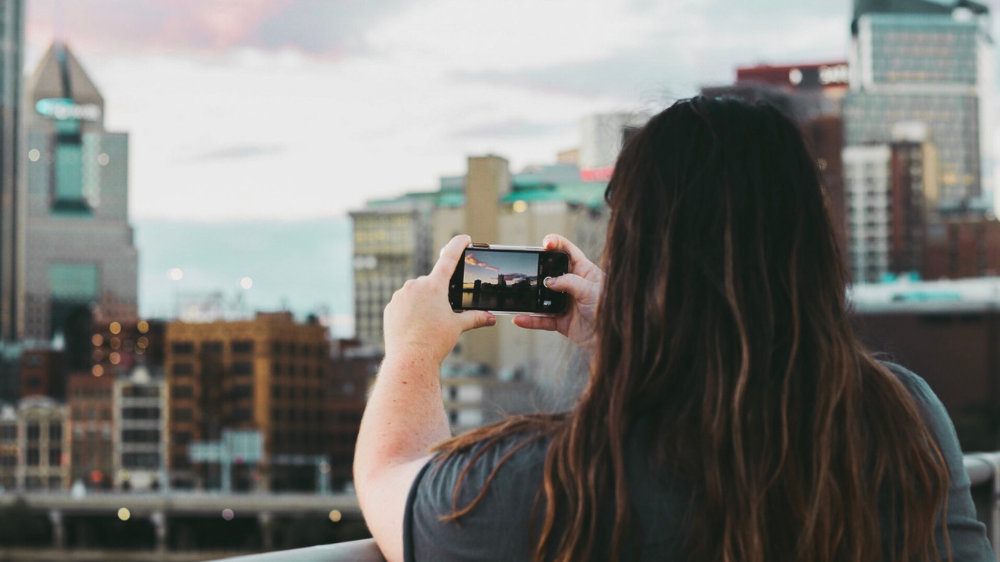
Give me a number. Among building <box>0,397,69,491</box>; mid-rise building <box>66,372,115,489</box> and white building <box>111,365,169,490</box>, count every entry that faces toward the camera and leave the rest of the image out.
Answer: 3

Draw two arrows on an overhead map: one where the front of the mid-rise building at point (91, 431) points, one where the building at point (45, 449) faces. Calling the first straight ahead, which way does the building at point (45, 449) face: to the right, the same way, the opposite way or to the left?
the same way

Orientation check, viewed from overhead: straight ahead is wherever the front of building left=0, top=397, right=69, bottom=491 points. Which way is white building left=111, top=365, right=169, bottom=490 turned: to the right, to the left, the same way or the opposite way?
the same way

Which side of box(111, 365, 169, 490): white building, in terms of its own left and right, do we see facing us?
front

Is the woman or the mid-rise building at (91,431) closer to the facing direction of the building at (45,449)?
the woman

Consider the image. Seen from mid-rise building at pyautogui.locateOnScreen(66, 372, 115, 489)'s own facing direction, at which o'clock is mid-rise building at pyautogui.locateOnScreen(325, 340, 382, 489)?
mid-rise building at pyautogui.locateOnScreen(325, 340, 382, 489) is roughly at 10 o'clock from mid-rise building at pyautogui.locateOnScreen(66, 372, 115, 489).

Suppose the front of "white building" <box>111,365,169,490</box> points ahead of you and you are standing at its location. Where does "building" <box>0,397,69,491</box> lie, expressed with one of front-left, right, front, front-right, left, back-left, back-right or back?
back-right

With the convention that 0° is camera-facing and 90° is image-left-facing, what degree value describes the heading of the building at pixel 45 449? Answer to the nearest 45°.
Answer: approximately 0°

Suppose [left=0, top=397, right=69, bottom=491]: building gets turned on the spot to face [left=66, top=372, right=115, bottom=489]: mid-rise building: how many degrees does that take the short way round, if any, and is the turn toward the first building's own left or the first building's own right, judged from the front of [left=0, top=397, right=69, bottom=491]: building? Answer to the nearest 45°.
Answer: approximately 45° to the first building's own left

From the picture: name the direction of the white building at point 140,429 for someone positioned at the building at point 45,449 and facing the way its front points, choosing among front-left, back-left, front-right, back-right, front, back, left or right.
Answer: front-left

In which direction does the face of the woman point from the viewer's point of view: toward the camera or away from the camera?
away from the camera

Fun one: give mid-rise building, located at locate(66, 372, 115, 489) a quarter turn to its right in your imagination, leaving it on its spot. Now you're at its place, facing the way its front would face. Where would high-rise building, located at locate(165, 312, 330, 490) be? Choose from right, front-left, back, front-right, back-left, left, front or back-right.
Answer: back-left

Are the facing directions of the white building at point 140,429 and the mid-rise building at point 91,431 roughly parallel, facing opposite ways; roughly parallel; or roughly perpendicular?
roughly parallel

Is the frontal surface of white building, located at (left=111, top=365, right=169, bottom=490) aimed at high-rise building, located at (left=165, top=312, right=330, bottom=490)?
no
